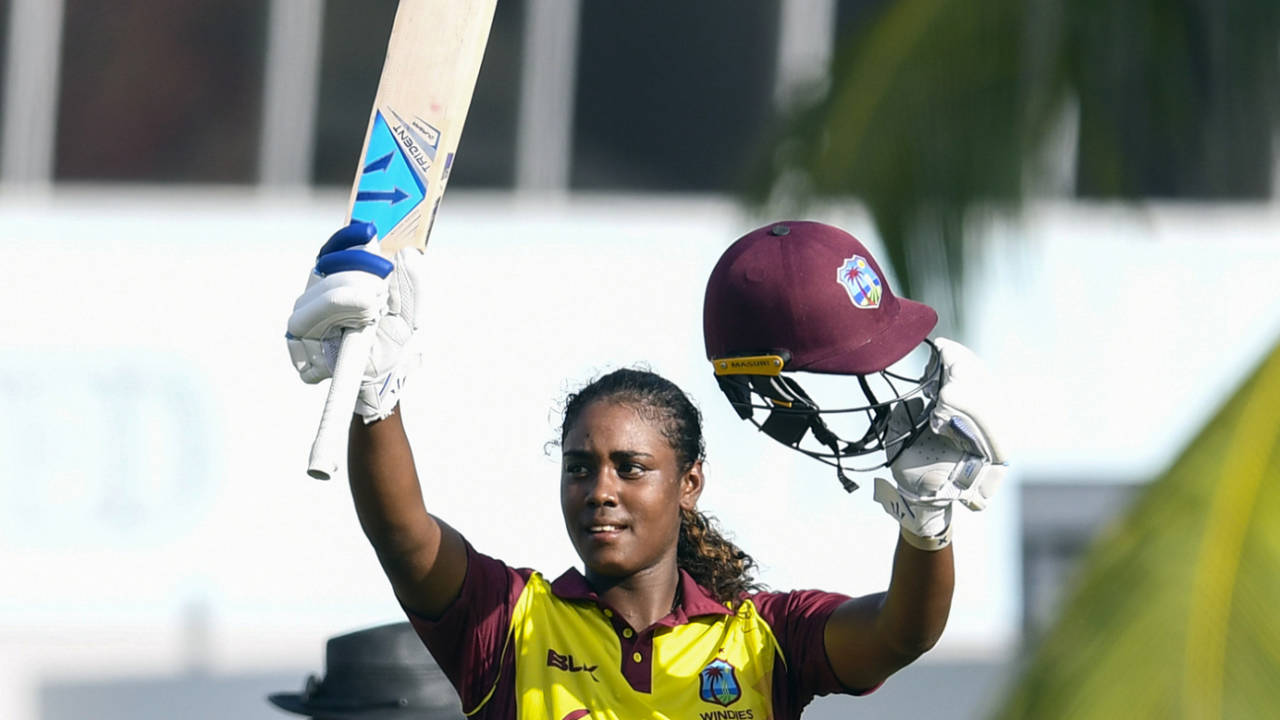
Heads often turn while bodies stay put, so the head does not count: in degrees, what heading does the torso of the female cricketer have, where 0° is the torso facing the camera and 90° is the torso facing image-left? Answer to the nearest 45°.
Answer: approximately 0°
